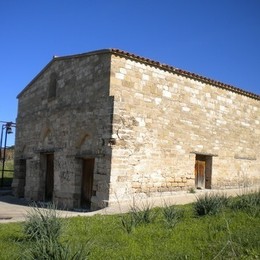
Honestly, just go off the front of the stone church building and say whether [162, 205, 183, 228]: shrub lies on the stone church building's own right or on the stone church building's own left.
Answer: on the stone church building's own left

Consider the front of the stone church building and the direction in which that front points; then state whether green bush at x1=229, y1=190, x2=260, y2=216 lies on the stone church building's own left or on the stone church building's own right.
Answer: on the stone church building's own left

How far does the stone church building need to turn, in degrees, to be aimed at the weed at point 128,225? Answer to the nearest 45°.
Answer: approximately 45° to its left

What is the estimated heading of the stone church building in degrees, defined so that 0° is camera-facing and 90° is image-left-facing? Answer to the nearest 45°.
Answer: approximately 45°

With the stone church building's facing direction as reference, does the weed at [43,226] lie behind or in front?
in front
